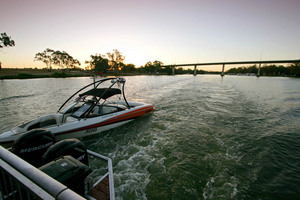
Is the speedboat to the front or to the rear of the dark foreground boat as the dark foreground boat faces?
to the rear

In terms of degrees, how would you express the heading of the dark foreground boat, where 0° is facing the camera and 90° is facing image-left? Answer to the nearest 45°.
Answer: approximately 45°
